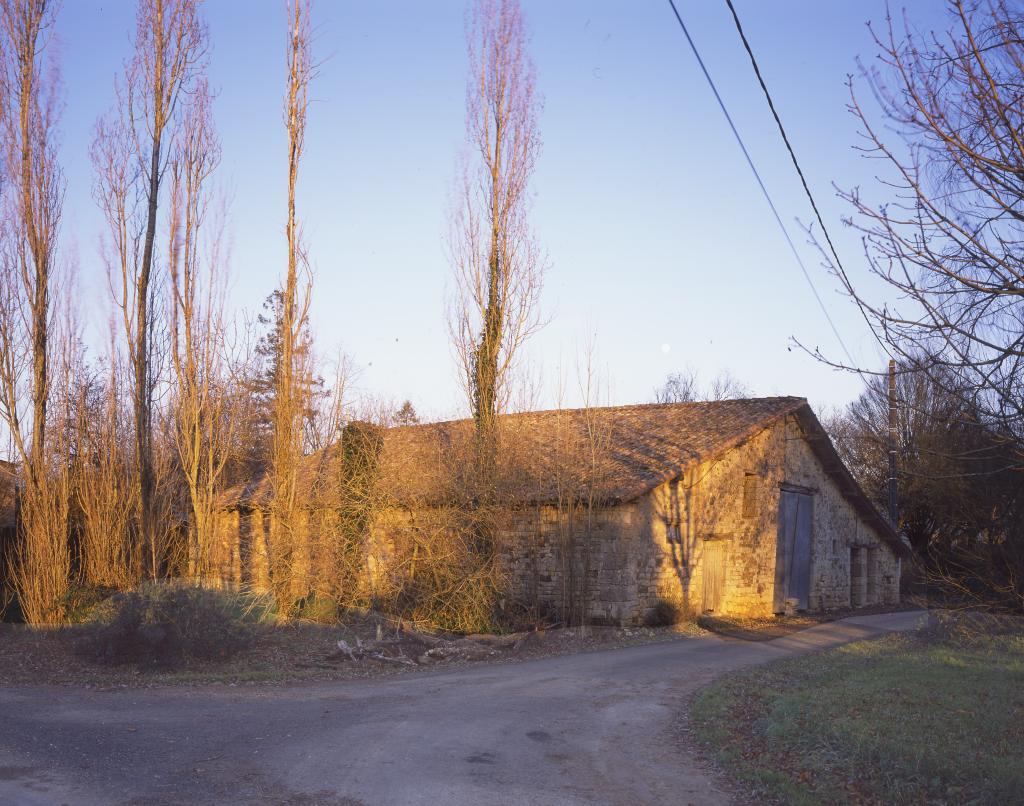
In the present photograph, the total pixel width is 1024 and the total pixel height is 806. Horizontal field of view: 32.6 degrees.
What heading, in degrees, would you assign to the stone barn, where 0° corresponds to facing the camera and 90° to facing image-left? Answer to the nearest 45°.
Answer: approximately 315°

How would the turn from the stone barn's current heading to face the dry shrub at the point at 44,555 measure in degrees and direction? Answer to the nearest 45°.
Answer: approximately 90° to its right

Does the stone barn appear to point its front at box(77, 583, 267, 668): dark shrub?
no

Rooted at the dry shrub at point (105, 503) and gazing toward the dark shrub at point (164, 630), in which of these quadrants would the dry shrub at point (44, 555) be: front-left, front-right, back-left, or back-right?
front-right

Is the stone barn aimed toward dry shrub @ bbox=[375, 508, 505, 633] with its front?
no

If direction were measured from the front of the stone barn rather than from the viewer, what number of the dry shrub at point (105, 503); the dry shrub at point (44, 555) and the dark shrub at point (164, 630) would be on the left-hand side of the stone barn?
0

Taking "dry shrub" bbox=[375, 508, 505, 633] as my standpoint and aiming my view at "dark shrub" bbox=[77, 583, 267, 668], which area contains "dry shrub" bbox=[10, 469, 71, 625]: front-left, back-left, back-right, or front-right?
front-right

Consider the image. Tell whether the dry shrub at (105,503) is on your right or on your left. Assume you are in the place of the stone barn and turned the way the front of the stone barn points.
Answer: on your right
